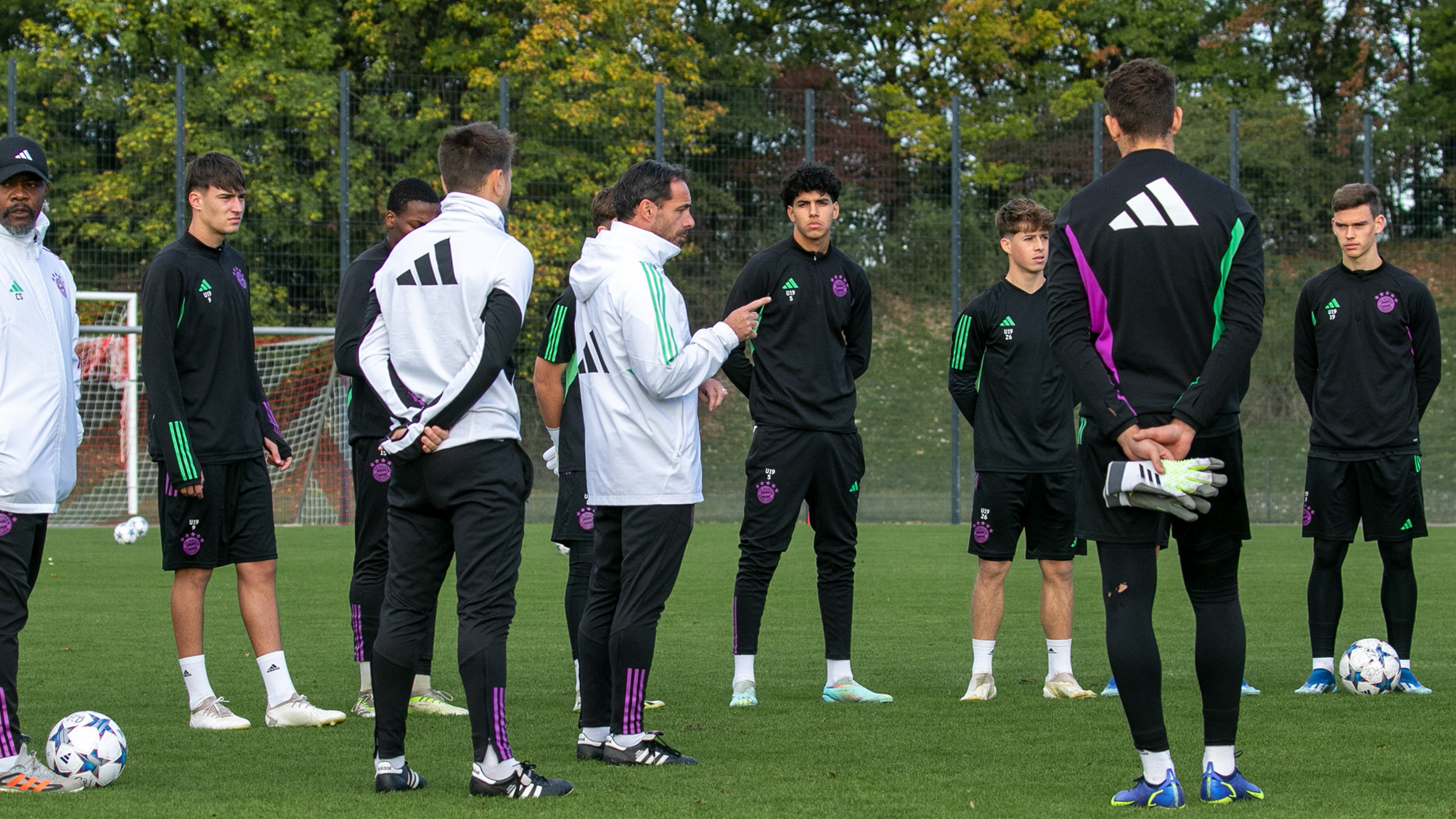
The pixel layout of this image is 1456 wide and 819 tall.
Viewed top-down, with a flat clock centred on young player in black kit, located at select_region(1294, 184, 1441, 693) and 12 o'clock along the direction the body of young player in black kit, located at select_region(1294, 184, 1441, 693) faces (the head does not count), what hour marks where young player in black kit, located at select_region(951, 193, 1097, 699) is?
young player in black kit, located at select_region(951, 193, 1097, 699) is roughly at 2 o'clock from young player in black kit, located at select_region(1294, 184, 1441, 693).

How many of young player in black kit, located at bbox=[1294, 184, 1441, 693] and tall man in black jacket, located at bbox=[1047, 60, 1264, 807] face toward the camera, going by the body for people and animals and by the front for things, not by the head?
1

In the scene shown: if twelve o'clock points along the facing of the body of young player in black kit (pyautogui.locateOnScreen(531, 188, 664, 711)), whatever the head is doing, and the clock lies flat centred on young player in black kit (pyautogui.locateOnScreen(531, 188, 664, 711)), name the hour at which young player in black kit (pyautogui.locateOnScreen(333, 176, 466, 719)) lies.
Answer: young player in black kit (pyautogui.locateOnScreen(333, 176, 466, 719)) is roughly at 5 o'clock from young player in black kit (pyautogui.locateOnScreen(531, 188, 664, 711)).

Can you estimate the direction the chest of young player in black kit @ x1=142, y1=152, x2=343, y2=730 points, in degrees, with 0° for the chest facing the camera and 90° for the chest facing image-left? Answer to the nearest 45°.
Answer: approximately 315°

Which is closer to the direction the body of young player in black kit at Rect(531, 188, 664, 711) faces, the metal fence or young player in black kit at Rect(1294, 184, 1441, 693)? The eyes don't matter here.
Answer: the young player in black kit

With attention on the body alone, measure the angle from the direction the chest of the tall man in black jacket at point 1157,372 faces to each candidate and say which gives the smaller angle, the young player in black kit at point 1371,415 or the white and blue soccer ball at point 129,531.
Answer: the young player in black kit

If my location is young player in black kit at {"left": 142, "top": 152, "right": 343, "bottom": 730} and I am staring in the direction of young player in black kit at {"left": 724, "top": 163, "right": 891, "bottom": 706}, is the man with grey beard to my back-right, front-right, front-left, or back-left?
back-right

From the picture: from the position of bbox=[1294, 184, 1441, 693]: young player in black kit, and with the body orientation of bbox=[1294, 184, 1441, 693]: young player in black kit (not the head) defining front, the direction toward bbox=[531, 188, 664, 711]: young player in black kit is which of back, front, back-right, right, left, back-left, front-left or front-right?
front-right

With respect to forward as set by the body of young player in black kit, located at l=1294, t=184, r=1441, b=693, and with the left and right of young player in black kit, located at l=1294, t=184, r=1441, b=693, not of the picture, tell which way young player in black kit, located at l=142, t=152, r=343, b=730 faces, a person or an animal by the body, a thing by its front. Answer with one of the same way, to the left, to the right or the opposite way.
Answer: to the left

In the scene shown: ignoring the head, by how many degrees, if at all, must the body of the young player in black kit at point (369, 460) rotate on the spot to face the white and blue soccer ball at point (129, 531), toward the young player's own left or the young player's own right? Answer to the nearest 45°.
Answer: approximately 135° to the young player's own left

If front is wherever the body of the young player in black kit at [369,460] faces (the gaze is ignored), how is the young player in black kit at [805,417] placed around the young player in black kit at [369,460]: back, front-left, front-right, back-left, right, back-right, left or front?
front-left

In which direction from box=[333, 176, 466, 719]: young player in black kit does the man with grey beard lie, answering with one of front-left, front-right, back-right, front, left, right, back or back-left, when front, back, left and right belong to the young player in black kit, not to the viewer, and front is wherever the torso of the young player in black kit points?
right

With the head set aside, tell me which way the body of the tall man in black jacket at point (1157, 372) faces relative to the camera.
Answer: away from the camera
